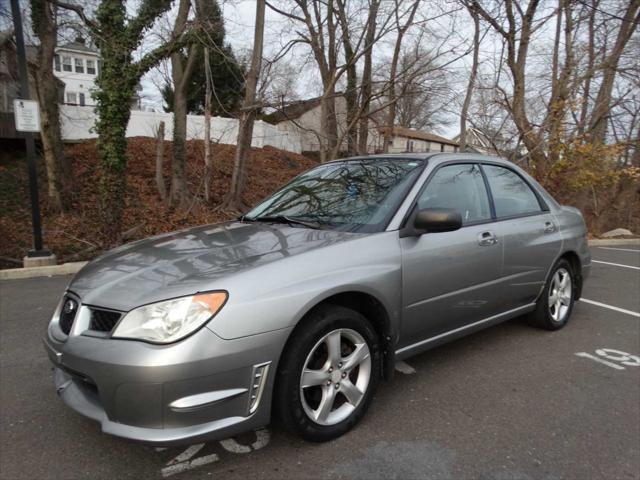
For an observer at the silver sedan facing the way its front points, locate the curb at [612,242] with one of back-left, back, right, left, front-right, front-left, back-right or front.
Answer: back

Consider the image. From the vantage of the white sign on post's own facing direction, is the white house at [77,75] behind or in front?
behind

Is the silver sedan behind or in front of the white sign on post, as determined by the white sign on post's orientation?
in front

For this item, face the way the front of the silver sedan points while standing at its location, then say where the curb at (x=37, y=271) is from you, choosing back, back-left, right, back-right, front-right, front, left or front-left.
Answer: right

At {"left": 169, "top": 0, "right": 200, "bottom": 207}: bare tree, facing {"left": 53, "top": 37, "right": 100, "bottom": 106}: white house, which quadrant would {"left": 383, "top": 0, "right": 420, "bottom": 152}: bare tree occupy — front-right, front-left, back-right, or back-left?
front-right

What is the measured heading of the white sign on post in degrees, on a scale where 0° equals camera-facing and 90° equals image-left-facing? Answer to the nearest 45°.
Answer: approximately 0°

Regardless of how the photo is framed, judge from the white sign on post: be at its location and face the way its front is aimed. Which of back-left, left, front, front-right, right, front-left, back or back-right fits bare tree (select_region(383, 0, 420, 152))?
left

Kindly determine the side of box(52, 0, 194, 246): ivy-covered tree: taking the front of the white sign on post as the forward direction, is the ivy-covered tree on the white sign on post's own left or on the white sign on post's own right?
on the white sign on post's own left

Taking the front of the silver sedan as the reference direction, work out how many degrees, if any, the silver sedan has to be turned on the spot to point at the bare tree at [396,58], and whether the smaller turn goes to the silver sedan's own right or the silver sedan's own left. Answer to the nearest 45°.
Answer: approximately 135° to the silver sedan's own right

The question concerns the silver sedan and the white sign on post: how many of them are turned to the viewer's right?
0

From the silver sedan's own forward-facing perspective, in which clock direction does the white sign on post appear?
The white sign on post is roughly at 3 o'clock from the silver sedan.

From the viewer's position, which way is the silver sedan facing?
facing the viewer and to the left of the viewer

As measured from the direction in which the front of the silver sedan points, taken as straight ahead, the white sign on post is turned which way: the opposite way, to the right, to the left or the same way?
to the left
